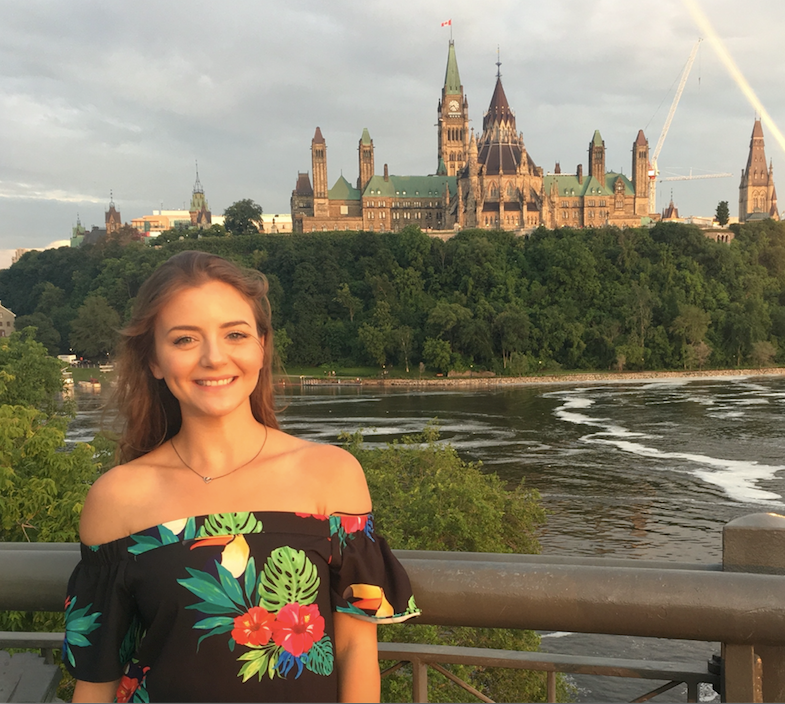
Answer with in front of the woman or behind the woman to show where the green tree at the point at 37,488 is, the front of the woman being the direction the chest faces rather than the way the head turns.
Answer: behind

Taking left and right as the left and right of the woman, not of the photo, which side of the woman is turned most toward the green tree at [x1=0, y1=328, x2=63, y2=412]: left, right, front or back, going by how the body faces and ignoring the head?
back

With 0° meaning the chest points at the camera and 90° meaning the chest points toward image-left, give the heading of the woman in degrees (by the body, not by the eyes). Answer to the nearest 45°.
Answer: approximately 0°
